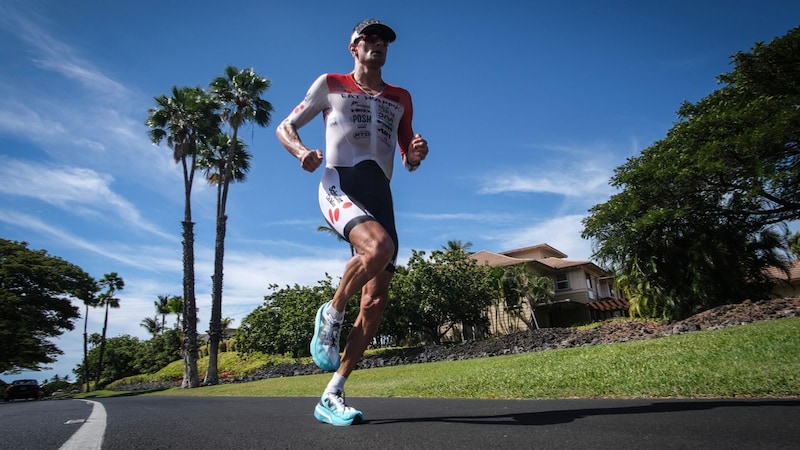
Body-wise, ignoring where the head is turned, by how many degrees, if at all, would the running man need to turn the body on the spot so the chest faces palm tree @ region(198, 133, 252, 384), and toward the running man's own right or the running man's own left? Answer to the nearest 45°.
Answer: approximately 135° to the running man's own left

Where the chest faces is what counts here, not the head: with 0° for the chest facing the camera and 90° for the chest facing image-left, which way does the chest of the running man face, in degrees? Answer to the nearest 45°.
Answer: approximately 315°

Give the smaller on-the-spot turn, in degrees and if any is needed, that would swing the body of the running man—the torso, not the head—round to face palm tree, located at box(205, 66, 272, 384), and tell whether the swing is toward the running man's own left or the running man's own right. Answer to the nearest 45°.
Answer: approximately 135° to the running man's own left

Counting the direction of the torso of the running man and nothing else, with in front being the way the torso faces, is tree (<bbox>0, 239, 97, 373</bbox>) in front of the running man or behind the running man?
behind

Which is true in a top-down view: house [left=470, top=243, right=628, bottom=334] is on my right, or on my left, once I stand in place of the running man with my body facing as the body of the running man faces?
on my left

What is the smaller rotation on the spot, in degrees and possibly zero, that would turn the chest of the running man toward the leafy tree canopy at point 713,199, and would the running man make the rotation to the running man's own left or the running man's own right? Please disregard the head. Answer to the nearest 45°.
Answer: approximately 90° to the running man's own left

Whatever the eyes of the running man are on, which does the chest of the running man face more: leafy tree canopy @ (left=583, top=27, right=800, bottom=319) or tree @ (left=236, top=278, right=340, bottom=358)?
the leafy tree canopy

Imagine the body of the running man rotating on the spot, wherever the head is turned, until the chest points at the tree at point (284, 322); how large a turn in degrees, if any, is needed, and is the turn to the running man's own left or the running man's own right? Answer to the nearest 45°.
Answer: approximately 135° to the running man's own left

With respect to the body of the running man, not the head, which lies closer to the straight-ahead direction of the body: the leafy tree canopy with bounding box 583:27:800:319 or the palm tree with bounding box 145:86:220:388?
the leafy tree canopy

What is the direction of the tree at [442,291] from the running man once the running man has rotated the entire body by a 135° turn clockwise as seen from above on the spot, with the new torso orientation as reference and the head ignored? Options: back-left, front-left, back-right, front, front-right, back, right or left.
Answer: right

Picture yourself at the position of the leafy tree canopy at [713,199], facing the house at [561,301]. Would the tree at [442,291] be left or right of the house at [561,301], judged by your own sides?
left

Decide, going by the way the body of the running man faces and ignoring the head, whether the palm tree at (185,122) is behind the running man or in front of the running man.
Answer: behind

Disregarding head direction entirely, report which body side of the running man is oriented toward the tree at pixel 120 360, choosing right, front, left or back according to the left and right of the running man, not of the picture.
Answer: back

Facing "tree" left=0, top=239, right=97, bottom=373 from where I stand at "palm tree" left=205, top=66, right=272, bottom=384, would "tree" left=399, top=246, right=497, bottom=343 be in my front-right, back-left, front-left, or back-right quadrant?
back-right
